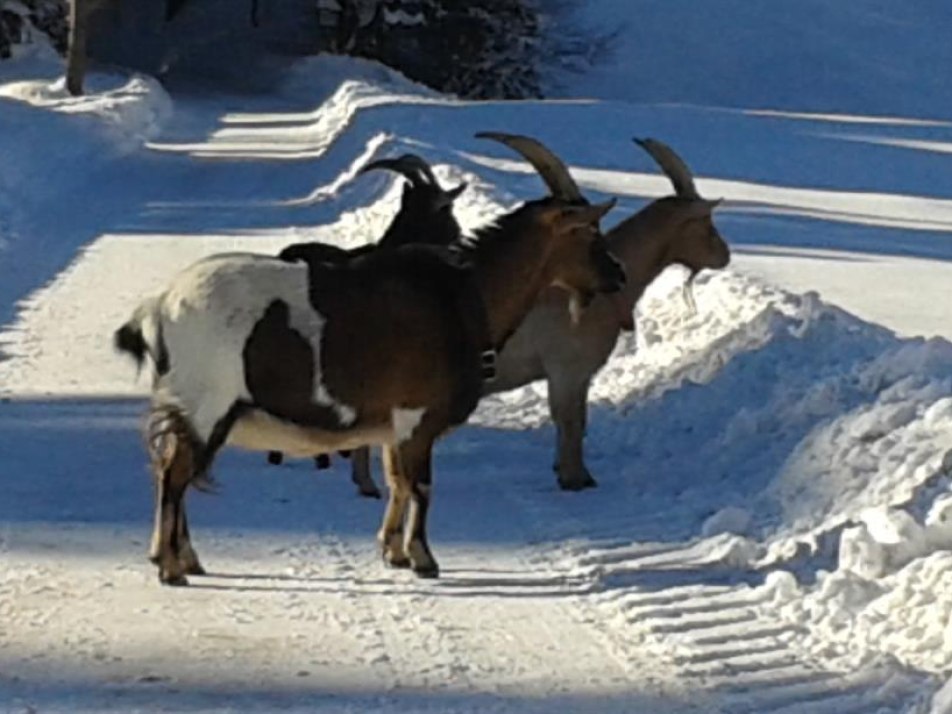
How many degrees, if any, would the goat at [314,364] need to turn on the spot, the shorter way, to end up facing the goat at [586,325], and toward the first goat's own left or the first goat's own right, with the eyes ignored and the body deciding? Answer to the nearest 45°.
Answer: approximately 45° to the first goat's own left

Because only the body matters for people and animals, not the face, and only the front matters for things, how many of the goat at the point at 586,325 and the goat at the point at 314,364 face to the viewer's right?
2

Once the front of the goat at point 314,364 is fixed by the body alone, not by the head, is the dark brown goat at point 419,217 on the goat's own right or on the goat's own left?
on the goat's own left

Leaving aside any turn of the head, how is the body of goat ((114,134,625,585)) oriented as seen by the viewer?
to the viewer's right

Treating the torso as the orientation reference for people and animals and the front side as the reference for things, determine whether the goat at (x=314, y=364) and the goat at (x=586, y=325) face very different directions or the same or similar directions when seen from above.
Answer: same or similar directions

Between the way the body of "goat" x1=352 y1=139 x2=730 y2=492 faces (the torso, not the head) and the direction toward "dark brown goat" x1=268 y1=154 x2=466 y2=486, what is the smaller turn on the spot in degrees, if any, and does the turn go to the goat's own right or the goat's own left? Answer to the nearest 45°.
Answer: approximately 180°

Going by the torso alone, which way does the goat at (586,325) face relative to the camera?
to the viewer's right

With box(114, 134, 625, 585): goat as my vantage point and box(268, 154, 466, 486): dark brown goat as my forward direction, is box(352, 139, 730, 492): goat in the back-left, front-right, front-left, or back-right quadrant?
front-right
